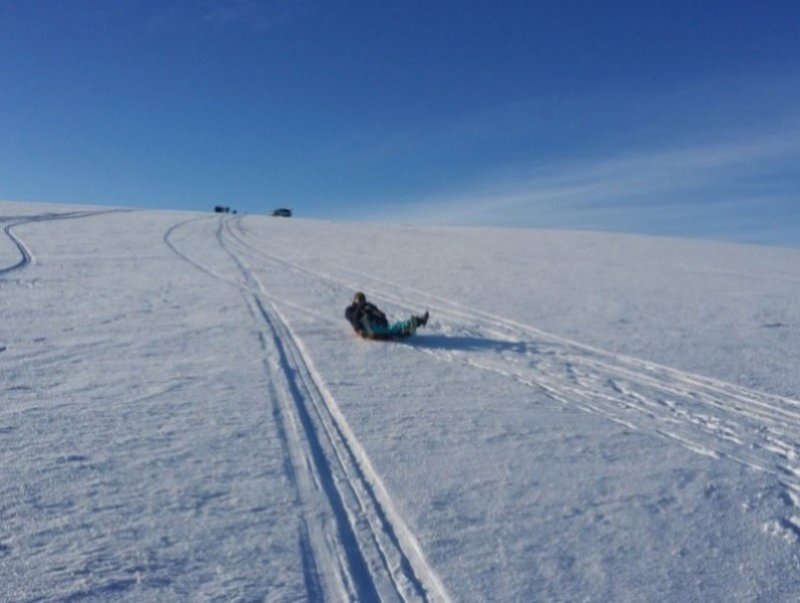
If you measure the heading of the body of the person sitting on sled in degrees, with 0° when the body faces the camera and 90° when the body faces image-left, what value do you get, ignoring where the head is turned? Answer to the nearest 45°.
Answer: approximately 270°
